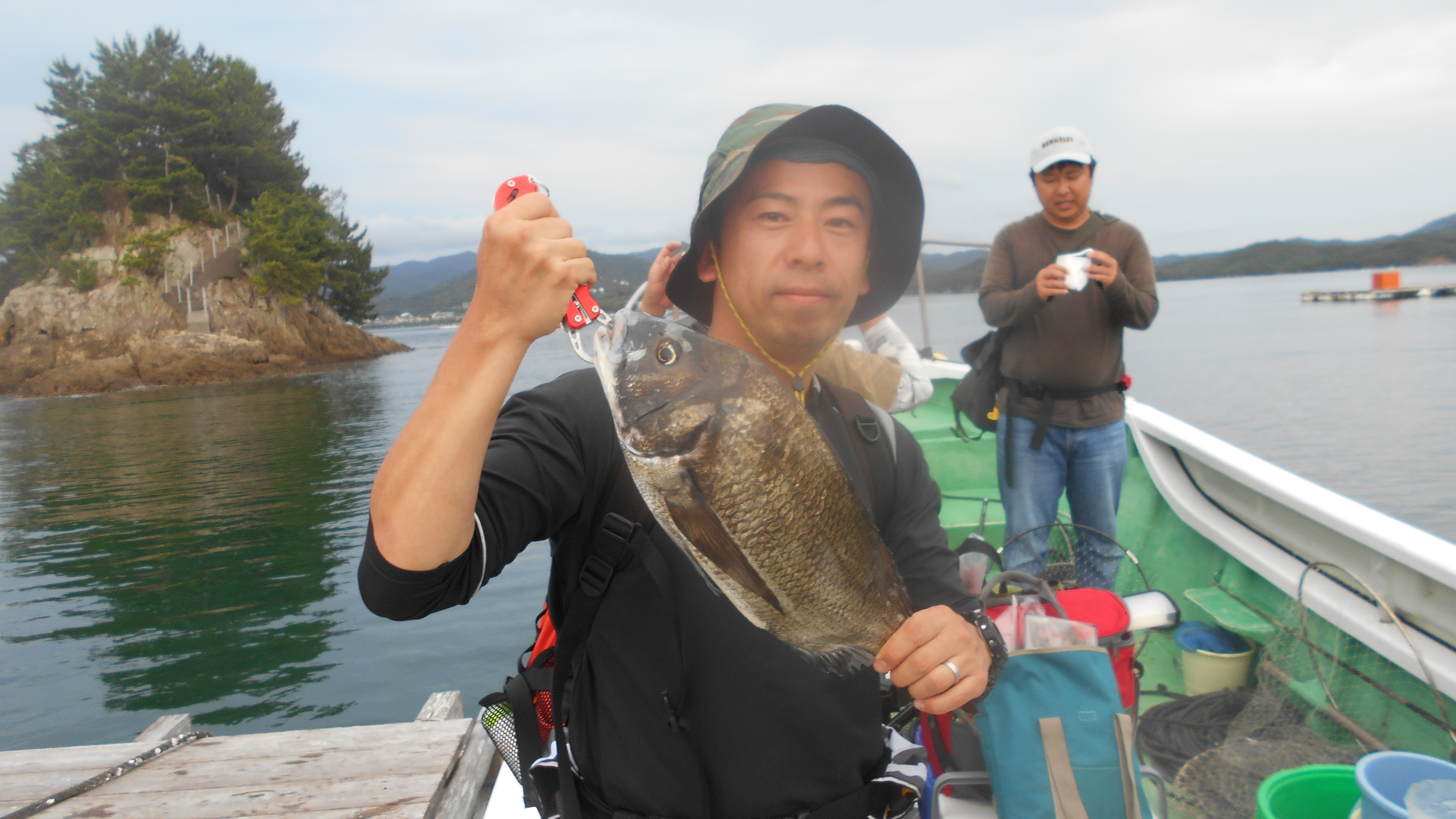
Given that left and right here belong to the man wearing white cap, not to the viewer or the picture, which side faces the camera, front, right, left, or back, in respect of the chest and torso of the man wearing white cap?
front

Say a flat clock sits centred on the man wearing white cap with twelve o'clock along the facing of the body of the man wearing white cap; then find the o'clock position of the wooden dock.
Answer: The wooden dock is roughly at 2 o'clock from the man wearing white cap.

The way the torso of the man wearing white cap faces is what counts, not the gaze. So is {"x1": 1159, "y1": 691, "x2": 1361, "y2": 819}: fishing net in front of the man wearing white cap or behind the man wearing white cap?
in front

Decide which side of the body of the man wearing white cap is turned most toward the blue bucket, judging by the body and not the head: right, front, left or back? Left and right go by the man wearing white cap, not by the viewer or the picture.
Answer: front
